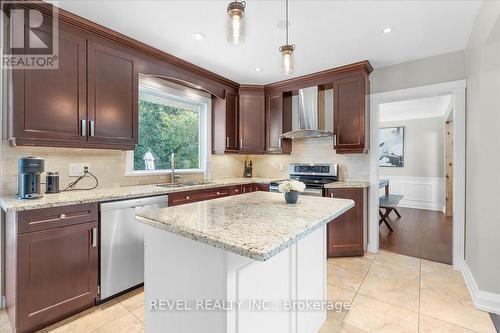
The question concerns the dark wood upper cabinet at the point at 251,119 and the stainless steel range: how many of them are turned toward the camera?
2

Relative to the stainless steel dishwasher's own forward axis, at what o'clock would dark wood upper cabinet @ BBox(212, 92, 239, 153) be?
The dark wood upper cabinet is roughly at 9 o'clock from the stainless steel dishwasher.

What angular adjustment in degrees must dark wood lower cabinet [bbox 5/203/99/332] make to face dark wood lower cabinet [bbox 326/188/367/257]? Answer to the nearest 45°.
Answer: approximately 45° to its left

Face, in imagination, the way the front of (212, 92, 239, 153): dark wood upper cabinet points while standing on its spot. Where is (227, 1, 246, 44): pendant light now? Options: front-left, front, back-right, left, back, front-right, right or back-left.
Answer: front-right

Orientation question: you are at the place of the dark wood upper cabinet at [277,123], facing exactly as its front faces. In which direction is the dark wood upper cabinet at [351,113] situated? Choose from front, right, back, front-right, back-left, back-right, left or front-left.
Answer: left

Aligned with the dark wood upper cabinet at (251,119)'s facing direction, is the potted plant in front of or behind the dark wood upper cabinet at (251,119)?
in front
